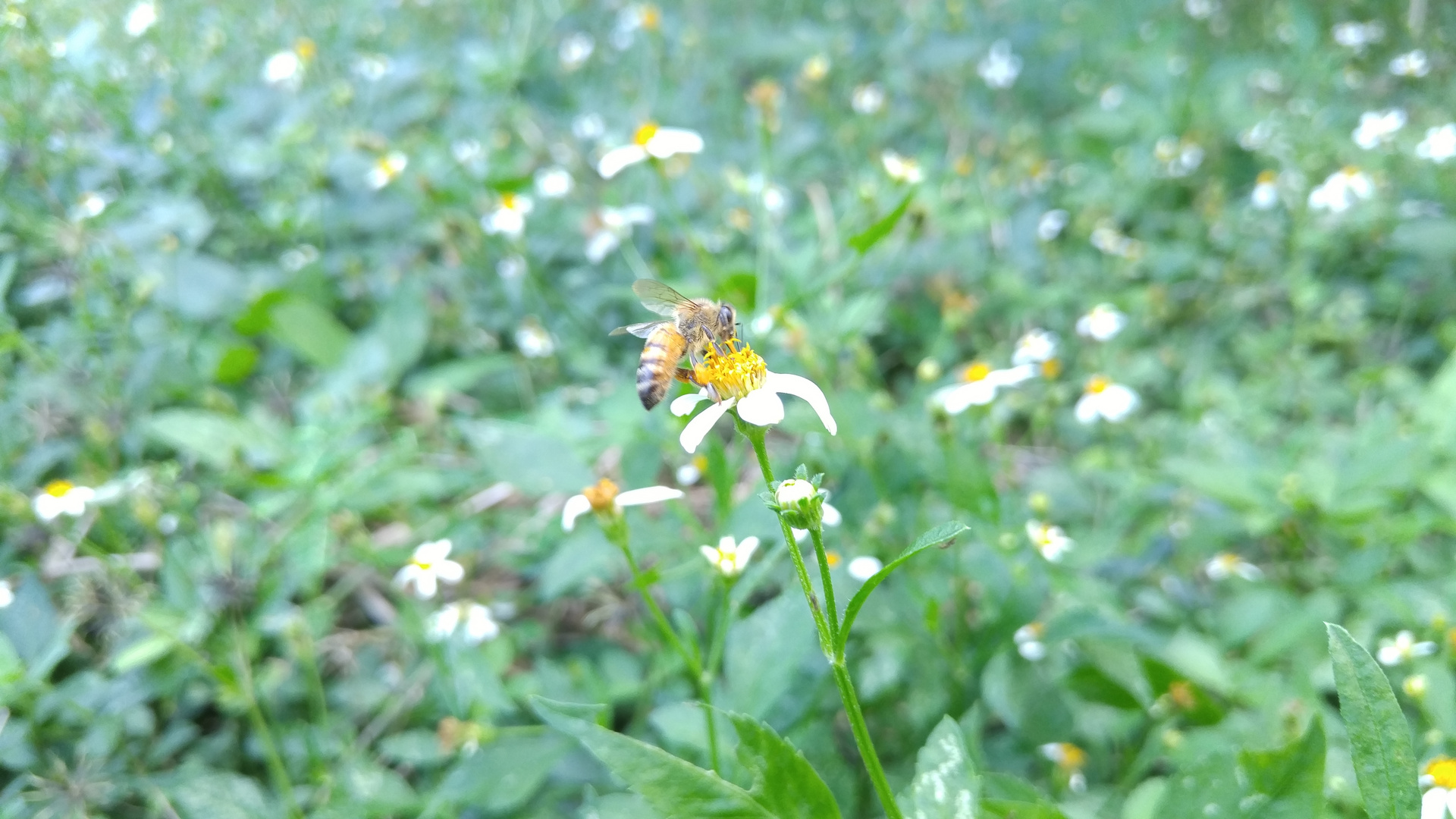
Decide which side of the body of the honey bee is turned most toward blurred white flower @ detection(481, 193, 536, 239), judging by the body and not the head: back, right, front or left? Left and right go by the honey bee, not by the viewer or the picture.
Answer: left

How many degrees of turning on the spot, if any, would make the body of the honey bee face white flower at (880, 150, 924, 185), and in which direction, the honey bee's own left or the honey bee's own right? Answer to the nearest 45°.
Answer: approximately 45° to the honey bee's own left

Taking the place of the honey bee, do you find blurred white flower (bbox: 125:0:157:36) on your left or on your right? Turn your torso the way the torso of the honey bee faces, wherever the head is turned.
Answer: on your left

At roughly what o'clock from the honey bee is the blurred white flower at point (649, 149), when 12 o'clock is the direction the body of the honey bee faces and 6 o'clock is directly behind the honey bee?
The blurred white flower is roughly at 9 o'clock from the honey bee.

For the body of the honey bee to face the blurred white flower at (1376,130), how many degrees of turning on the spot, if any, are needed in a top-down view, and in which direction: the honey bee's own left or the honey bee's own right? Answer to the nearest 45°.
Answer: approximately 45° to the honey bee's own left

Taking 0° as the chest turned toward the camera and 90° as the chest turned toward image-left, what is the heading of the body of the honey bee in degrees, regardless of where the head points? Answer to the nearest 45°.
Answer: approximately 270°

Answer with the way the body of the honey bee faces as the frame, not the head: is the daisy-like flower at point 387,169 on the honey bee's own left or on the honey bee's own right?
on the honey bee's own left
